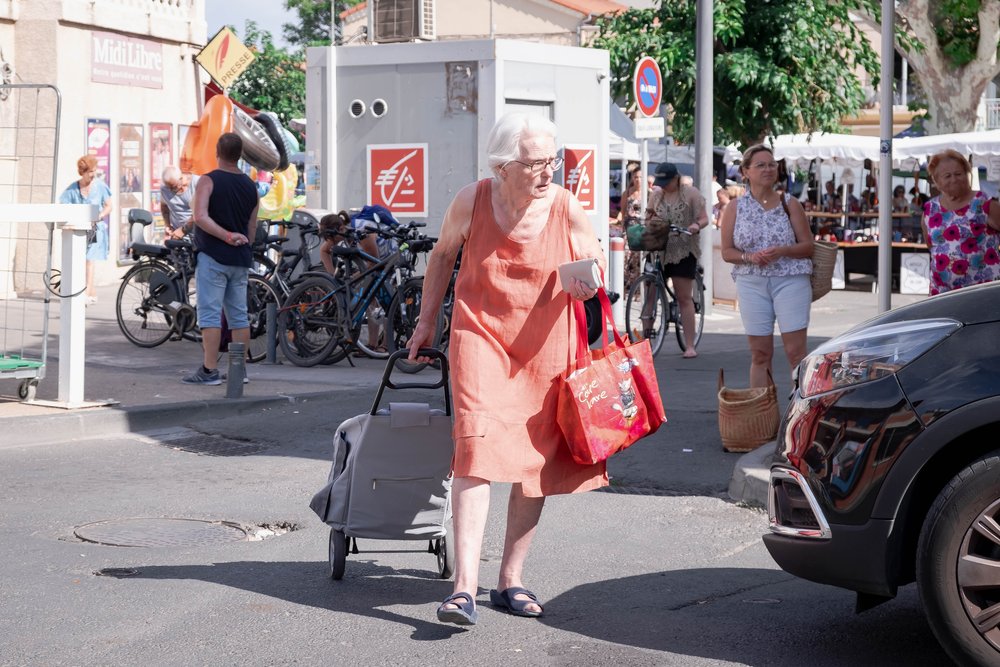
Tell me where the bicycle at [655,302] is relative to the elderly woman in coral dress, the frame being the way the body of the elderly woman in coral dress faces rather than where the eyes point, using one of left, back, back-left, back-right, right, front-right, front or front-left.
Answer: back

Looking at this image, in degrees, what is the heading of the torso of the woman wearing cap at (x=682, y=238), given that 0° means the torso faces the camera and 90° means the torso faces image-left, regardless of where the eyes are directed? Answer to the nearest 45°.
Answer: approximately 45°

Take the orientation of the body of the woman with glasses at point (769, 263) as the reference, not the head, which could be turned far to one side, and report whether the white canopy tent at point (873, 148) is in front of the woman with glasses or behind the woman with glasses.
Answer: behind

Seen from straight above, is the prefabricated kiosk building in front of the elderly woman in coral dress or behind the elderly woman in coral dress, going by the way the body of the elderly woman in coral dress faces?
behind

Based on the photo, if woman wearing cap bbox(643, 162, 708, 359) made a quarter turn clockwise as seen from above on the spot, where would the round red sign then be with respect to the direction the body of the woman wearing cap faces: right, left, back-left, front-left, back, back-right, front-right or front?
front-right
